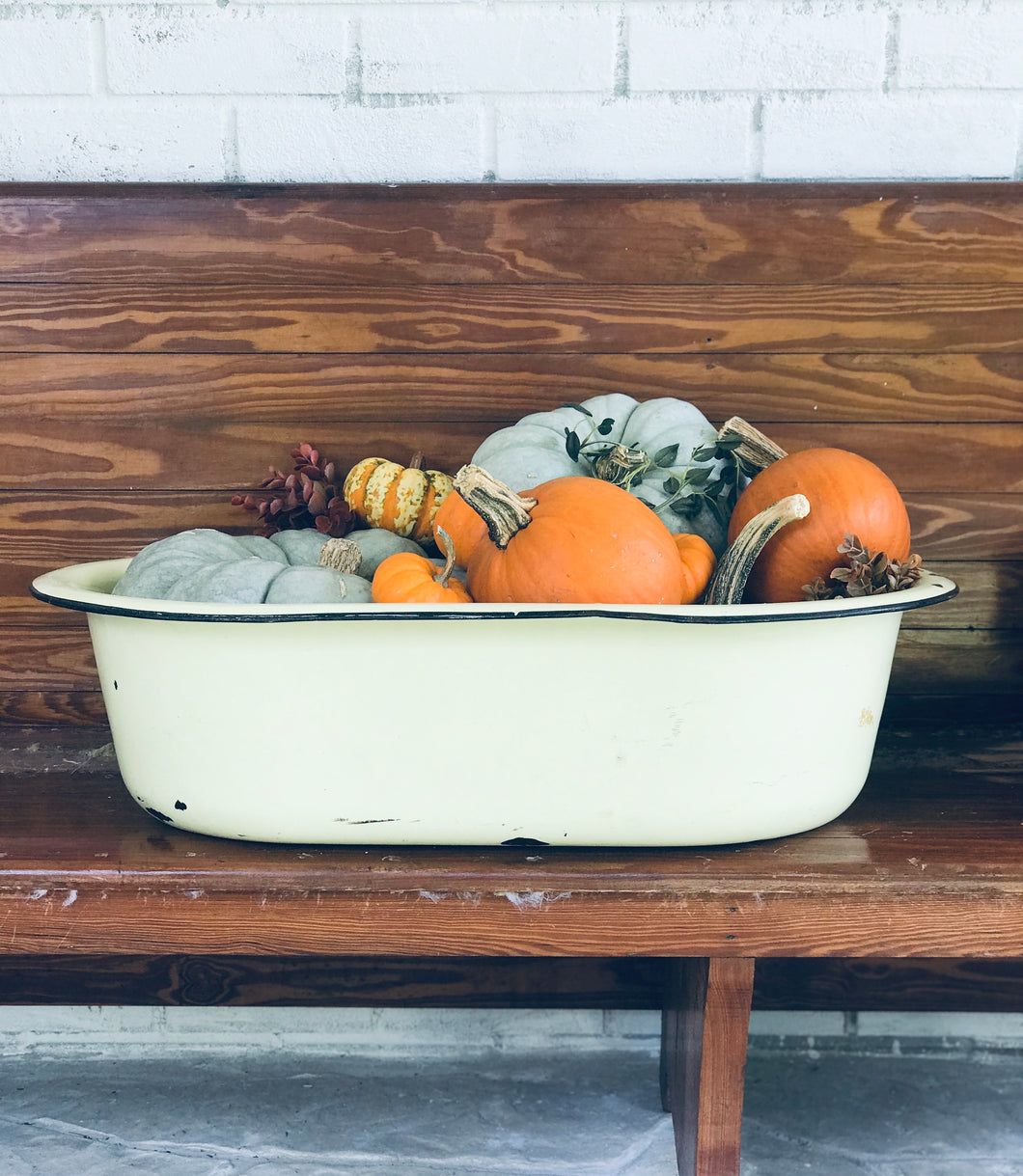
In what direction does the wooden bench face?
toward the camera

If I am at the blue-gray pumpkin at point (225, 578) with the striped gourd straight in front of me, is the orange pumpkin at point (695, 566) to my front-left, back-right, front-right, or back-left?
front-right
